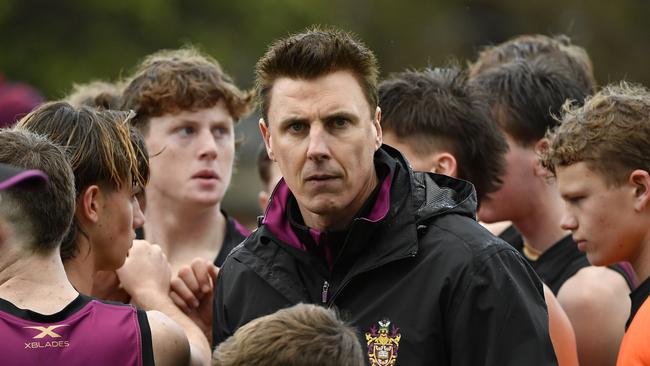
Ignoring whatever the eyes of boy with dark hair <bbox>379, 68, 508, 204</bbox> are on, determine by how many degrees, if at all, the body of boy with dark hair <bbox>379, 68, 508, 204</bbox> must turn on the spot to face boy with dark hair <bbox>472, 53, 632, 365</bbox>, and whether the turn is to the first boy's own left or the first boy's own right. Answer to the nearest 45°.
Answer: approximately 135° to the first boy's own right

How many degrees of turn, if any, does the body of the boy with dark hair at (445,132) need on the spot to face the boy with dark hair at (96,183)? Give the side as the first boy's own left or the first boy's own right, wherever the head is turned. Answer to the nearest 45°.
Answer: approximately 45° to the first boy's own left

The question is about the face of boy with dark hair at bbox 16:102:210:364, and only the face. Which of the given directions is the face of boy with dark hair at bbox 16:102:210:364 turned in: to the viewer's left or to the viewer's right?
to the viewer's right

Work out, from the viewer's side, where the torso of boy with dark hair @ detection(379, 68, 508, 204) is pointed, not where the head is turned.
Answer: to the viewer's left

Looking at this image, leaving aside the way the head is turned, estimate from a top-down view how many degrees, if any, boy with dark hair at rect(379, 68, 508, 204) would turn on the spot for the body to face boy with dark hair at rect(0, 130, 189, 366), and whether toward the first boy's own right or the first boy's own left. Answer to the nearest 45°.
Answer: approximately 45° to the first boy's own left
